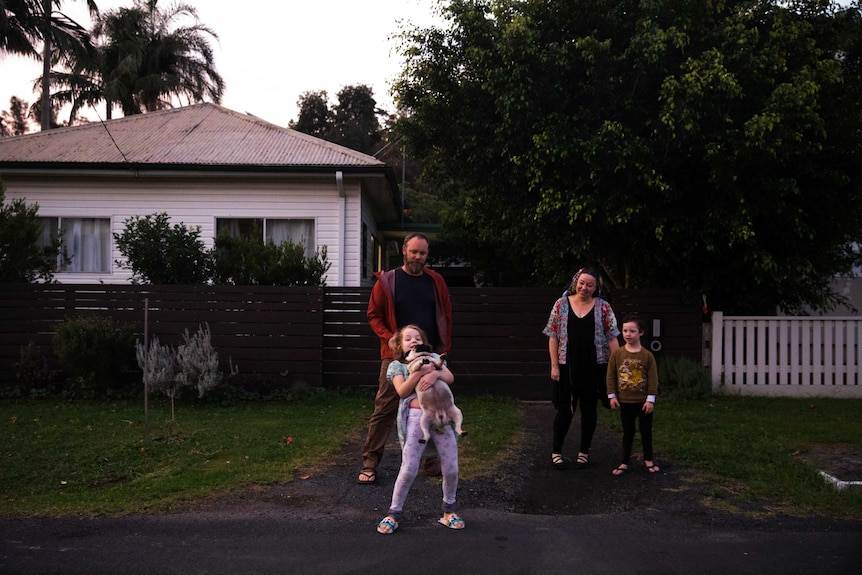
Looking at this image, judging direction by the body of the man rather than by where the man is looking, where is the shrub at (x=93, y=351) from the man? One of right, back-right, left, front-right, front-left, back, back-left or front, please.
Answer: back-right

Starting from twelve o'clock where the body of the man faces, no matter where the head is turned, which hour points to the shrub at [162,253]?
The shrub is roughly at 5 o'clock from the man.

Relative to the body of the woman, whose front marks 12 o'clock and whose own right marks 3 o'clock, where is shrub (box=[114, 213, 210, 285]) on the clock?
The shrub is roughly at 4 o'clock from the woman.

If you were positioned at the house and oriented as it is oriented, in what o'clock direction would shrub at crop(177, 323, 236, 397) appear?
The shrub is roughly at 12 o'clock from the house.

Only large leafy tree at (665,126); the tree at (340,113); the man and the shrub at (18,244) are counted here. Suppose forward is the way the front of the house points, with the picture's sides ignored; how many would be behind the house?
1

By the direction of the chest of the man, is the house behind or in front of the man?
behind

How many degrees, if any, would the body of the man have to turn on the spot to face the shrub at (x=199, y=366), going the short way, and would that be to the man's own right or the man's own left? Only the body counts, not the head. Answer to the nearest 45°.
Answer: approximately 135° to the man's own right

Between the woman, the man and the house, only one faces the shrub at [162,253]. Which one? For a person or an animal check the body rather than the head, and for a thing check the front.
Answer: the house

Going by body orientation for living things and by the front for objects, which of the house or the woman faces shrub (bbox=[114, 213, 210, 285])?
the house

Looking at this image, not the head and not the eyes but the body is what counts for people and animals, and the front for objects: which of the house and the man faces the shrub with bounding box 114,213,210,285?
the house

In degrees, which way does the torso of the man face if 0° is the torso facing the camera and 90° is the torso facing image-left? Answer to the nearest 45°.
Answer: approximately 0°

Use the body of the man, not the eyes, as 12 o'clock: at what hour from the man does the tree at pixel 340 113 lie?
The tree is roughly at 6 o'clock from the man.

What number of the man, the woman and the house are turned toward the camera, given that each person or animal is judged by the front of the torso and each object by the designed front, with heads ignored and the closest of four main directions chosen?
3

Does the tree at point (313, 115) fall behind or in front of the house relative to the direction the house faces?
behind

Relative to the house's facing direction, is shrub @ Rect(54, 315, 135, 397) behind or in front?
in front

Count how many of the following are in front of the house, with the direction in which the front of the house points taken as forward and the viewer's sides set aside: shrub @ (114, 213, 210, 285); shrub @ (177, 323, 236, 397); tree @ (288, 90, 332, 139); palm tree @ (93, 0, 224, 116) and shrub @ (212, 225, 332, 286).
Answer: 3
